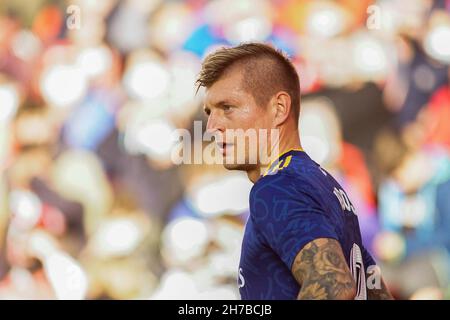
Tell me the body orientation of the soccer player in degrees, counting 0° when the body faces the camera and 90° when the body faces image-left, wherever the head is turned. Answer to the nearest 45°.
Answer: approximately 90°

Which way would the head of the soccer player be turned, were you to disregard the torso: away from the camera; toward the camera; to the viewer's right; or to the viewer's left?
to the viewer's left
